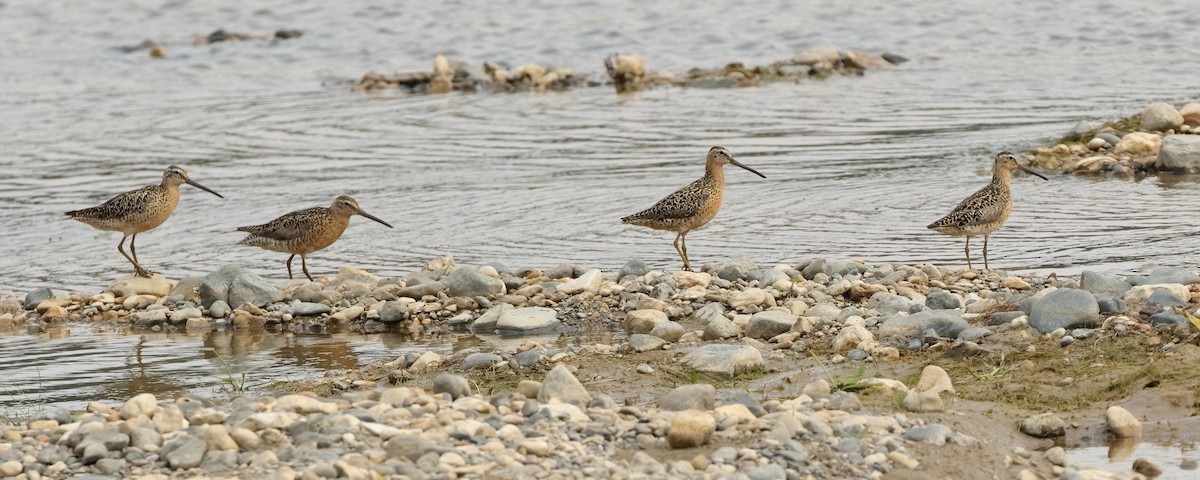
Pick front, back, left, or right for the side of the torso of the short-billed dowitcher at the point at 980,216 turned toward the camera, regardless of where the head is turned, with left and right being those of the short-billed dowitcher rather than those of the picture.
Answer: right

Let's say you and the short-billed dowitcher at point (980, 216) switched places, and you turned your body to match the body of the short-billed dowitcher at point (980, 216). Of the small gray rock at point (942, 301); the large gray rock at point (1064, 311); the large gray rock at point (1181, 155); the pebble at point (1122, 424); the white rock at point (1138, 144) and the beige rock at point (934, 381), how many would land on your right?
4

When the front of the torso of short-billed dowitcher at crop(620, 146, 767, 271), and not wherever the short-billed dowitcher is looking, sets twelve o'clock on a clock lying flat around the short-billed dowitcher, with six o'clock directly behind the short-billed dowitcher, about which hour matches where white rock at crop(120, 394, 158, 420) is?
The white rock is roughly at 4 o'clock from the short-billed dowitcher.

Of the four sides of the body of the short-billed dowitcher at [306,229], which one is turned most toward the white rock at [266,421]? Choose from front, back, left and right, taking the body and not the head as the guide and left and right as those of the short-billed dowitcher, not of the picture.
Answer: right

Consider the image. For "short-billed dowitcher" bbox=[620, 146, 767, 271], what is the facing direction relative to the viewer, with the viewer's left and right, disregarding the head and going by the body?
facing to the right of the viewer

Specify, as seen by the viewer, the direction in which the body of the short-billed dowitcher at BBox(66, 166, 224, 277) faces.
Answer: to the viewer's right

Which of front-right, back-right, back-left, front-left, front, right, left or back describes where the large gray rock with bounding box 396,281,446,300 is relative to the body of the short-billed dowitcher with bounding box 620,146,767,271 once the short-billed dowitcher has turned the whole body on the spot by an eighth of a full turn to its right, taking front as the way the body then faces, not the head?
right

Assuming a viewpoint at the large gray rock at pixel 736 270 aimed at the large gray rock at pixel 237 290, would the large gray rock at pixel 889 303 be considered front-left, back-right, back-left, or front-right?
back-left

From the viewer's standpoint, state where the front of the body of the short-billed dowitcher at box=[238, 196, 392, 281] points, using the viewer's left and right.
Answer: facing to the right of the viewer

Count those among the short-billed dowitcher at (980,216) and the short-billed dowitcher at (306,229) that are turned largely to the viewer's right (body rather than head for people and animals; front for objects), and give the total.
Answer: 2

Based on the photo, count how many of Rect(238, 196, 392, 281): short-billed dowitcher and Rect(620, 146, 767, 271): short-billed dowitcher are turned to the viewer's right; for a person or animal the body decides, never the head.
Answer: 2

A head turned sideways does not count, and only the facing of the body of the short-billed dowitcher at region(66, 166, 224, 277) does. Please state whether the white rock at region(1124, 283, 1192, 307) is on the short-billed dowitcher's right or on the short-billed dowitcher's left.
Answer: on the short-billed dowitcher's right

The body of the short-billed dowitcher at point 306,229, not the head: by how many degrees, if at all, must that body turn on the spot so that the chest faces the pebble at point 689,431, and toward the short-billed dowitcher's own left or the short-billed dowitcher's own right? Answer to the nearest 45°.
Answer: approximately 90° to the short-billed dowitcher's own right

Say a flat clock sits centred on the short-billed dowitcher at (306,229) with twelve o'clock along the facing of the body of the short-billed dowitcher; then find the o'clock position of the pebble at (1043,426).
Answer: The pebble is roughly at 2 o'clock from the short-billed dowitcher.

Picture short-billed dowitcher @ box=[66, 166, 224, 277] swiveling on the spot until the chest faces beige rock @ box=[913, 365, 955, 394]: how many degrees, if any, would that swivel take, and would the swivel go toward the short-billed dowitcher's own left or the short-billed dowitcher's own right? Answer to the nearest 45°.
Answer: approximately 45° to the short-billed dowitcher's own right
